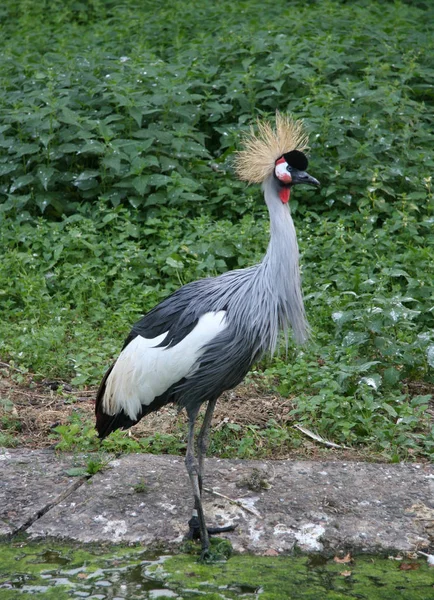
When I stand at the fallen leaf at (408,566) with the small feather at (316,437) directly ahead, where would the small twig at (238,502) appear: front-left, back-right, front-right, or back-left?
front-left

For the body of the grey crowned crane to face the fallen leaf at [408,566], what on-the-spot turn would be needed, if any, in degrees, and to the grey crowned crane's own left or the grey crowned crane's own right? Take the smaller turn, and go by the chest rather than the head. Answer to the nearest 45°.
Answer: approximately 45° to the grey crowned crane's own right

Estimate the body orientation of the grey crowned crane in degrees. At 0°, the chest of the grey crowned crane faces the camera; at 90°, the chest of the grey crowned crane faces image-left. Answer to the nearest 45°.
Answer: approximately 270°

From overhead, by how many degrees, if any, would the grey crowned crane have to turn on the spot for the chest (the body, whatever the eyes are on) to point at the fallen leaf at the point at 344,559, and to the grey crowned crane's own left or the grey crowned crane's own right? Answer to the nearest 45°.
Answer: approximately 45° to the grey crowned crane's own right
